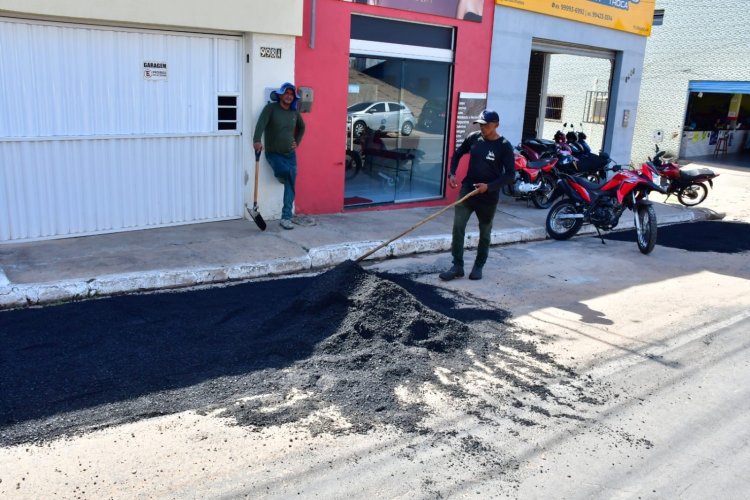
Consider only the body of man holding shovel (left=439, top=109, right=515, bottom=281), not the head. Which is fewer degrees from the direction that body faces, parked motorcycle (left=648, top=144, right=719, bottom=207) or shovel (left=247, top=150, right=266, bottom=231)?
the shovel

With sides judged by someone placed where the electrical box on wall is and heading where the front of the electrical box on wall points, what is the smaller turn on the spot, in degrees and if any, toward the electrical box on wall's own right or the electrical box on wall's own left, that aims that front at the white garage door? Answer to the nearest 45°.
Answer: approximately 90° to the electrical box on wall's own right

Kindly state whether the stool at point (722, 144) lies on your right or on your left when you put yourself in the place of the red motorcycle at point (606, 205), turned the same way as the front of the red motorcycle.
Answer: on your left

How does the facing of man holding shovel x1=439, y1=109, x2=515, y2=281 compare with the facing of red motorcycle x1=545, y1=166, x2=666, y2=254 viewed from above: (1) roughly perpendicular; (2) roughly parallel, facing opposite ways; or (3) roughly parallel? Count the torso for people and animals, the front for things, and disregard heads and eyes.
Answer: roughly perpendicular

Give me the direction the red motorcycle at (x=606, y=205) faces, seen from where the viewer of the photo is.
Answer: facing the viewer and to the right of the viewer

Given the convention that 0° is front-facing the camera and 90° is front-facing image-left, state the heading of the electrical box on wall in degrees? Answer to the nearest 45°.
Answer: approximately 315°

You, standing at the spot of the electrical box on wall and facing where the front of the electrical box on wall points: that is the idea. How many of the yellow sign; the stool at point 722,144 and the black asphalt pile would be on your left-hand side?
2

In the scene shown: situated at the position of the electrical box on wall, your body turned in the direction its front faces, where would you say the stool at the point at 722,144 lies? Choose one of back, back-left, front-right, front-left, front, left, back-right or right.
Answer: left
